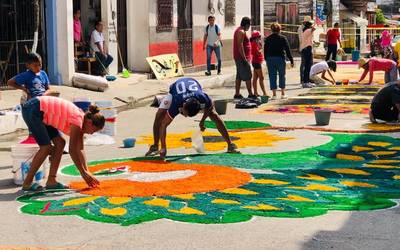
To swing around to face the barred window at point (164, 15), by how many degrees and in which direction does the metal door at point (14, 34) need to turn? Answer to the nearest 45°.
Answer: approximately 135° to its left

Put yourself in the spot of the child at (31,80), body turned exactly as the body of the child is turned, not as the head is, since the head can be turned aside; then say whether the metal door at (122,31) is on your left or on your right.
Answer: on your left

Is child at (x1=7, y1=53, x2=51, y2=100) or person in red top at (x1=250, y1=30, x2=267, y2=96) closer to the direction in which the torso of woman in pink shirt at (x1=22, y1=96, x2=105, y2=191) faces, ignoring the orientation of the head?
the person in red top

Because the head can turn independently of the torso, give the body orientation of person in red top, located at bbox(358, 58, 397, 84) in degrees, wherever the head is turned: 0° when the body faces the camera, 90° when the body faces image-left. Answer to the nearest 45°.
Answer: approximately 90°

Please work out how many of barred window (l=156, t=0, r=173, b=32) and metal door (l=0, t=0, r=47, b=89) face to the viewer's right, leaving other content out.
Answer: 0

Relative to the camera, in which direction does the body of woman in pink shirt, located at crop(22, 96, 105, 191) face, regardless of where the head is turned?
to the viewer's right

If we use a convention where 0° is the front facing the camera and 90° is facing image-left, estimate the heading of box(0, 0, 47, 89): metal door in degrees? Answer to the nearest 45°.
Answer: approximately 0°

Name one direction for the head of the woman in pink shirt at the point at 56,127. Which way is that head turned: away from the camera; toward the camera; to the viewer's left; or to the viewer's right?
to the viewer's right
